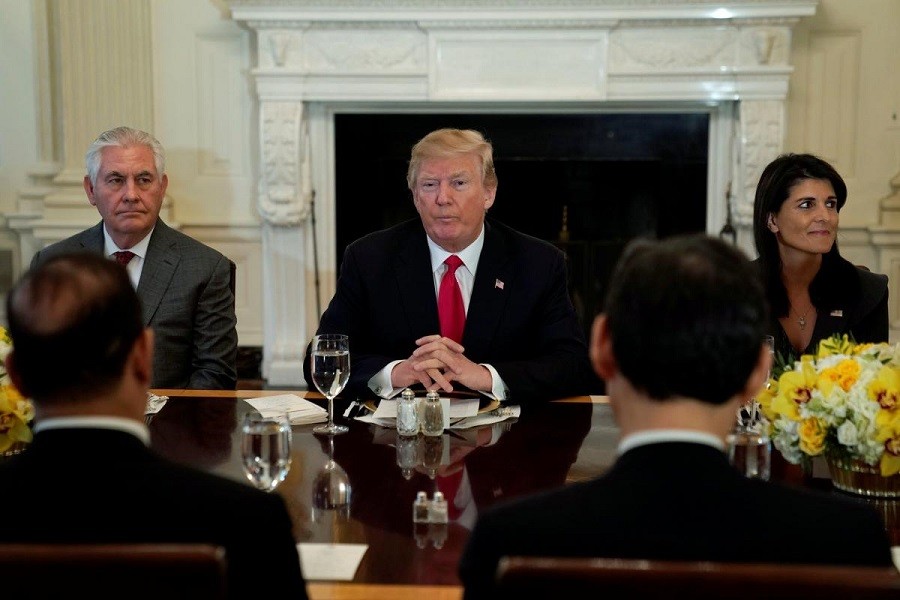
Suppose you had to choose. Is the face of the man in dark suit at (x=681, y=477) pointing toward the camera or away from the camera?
away from the camera

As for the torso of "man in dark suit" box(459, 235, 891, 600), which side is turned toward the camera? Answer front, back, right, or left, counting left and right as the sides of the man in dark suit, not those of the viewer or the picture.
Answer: back

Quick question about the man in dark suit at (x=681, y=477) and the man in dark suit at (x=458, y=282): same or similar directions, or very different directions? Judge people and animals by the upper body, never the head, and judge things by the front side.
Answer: very different directions

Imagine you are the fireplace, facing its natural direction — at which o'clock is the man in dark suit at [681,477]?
The man in dark suit is roughly at 12 o'clock from the fireplace.

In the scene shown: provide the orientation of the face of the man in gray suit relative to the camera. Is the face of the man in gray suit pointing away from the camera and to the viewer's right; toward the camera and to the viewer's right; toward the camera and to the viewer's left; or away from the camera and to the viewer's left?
toward the camera and to the viewer's right

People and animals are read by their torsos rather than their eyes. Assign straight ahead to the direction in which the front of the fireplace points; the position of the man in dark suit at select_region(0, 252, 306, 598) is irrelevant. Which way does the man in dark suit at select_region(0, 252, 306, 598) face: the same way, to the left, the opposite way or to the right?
the opposite way

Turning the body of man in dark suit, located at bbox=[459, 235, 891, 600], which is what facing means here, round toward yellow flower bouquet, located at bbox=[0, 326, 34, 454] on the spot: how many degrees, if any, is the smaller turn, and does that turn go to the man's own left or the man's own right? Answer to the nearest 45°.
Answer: approximately 45° to the man's own left

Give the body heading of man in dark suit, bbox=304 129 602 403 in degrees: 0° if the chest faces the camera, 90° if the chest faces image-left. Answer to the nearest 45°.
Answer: approximately 0°

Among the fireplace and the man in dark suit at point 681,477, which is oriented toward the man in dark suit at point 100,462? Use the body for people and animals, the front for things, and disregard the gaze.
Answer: the fireplace

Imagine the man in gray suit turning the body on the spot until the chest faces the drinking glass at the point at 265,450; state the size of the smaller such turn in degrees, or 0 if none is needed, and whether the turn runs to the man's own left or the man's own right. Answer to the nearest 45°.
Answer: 0° — they already face it

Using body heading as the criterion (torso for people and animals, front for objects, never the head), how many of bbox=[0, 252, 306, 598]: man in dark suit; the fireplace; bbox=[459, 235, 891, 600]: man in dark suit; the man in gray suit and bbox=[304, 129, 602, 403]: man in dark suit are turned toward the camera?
3

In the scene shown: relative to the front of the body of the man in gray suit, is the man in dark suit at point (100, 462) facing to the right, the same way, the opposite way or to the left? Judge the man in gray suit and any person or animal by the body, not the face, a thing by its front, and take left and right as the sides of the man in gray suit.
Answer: the opposite way

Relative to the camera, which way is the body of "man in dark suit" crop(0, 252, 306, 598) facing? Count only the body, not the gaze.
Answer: away from the camera

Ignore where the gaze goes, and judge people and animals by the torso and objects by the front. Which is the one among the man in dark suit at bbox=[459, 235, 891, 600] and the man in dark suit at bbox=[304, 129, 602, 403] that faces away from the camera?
the man in dark suit at bbox=[459, 235, 891, 600]
